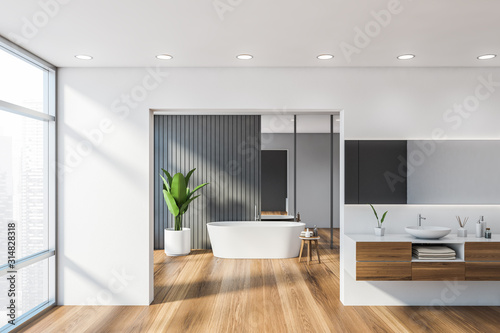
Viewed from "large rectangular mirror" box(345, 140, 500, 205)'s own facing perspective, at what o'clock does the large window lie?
The large window is roughly at 2 o'clock from the large rectangular mirror.

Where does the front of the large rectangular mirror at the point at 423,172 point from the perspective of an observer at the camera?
facing the viewer

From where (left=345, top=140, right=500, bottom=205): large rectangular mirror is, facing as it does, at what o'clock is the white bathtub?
The white bathtub is roughly at 4 o'clock from the large rectangular mirror.

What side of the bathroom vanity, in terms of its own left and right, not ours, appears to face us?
front

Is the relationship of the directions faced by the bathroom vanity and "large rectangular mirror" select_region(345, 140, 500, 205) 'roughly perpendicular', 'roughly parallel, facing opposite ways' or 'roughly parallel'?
roughly parallel

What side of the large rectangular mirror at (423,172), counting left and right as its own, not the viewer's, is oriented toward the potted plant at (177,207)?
right

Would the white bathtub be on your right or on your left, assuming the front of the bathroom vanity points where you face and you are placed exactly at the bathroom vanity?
on your right

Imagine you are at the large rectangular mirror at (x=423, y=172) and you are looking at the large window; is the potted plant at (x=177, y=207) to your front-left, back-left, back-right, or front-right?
front-right

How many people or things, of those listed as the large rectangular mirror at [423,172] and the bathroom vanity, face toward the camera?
2
